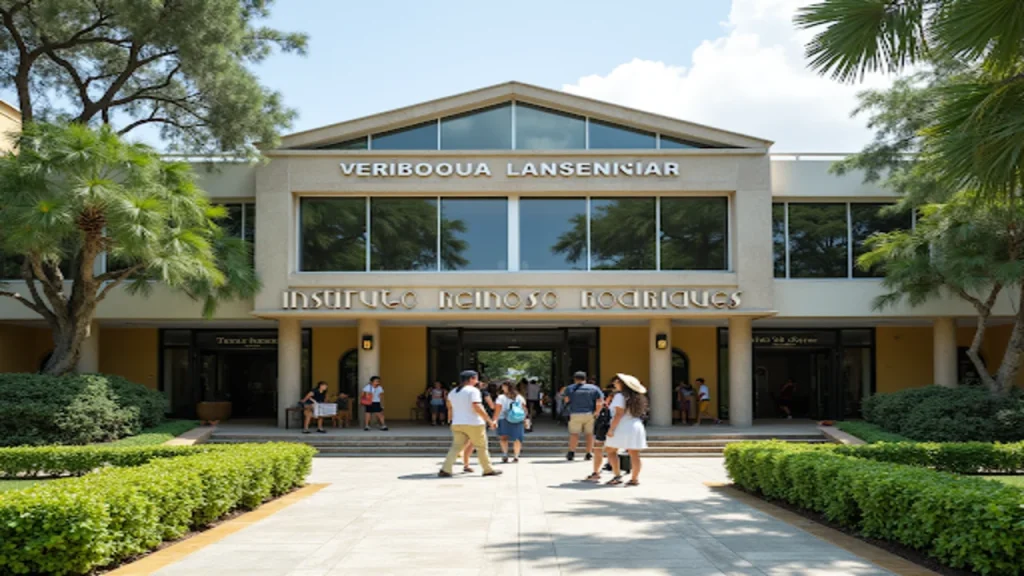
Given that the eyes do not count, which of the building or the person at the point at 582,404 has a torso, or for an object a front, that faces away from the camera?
the person

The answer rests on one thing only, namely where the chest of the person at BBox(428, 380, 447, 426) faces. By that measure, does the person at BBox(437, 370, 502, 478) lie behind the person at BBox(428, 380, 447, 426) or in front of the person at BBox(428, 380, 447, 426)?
in front

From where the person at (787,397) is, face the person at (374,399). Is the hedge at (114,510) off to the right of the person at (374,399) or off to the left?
left

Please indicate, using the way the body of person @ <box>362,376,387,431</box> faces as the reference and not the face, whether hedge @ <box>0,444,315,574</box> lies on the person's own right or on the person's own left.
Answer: on the person's own right

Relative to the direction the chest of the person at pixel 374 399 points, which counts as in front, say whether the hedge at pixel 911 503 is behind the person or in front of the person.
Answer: in front

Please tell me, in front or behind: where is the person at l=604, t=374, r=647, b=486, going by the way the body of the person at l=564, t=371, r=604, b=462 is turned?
behind

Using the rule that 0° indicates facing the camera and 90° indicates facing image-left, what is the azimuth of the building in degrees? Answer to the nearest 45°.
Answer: approximately 0°

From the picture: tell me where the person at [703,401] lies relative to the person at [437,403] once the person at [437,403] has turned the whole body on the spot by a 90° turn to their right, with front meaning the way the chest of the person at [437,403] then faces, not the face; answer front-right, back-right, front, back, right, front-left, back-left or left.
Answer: back

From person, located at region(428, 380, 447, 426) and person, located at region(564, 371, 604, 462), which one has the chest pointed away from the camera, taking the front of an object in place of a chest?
person, located at region(564, 371, 604, 462)

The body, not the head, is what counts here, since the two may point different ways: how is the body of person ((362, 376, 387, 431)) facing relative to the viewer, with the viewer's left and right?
facing the viewer and to the right of the viewer

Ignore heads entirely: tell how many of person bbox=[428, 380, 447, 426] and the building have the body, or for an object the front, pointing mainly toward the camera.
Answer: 2

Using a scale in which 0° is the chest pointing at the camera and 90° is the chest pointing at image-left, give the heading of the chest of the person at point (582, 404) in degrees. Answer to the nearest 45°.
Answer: approximately 180°
